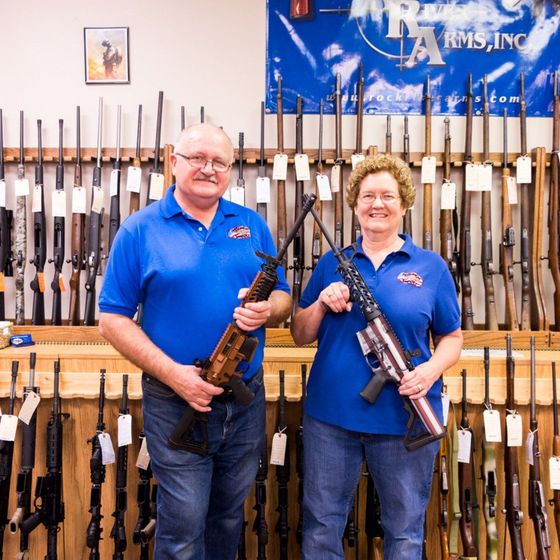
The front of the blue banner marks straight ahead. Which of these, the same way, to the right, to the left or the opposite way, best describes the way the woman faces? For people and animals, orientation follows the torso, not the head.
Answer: the same way

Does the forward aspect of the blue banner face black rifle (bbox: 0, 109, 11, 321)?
no

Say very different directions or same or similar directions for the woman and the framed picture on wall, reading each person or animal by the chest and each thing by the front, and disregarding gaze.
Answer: same or similar directions

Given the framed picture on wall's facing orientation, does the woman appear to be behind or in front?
in front

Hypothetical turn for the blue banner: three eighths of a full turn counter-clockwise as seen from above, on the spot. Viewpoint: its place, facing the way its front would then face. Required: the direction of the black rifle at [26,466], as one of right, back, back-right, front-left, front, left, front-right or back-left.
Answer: back

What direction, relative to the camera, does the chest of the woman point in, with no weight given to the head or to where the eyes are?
toward the camera

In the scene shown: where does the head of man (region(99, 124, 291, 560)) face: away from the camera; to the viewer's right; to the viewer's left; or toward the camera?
toward the camera

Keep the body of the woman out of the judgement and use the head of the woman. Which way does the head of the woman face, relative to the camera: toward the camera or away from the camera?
toward the camera

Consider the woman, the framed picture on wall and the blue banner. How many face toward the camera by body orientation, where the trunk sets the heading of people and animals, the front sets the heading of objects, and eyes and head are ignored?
3

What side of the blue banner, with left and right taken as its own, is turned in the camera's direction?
front
